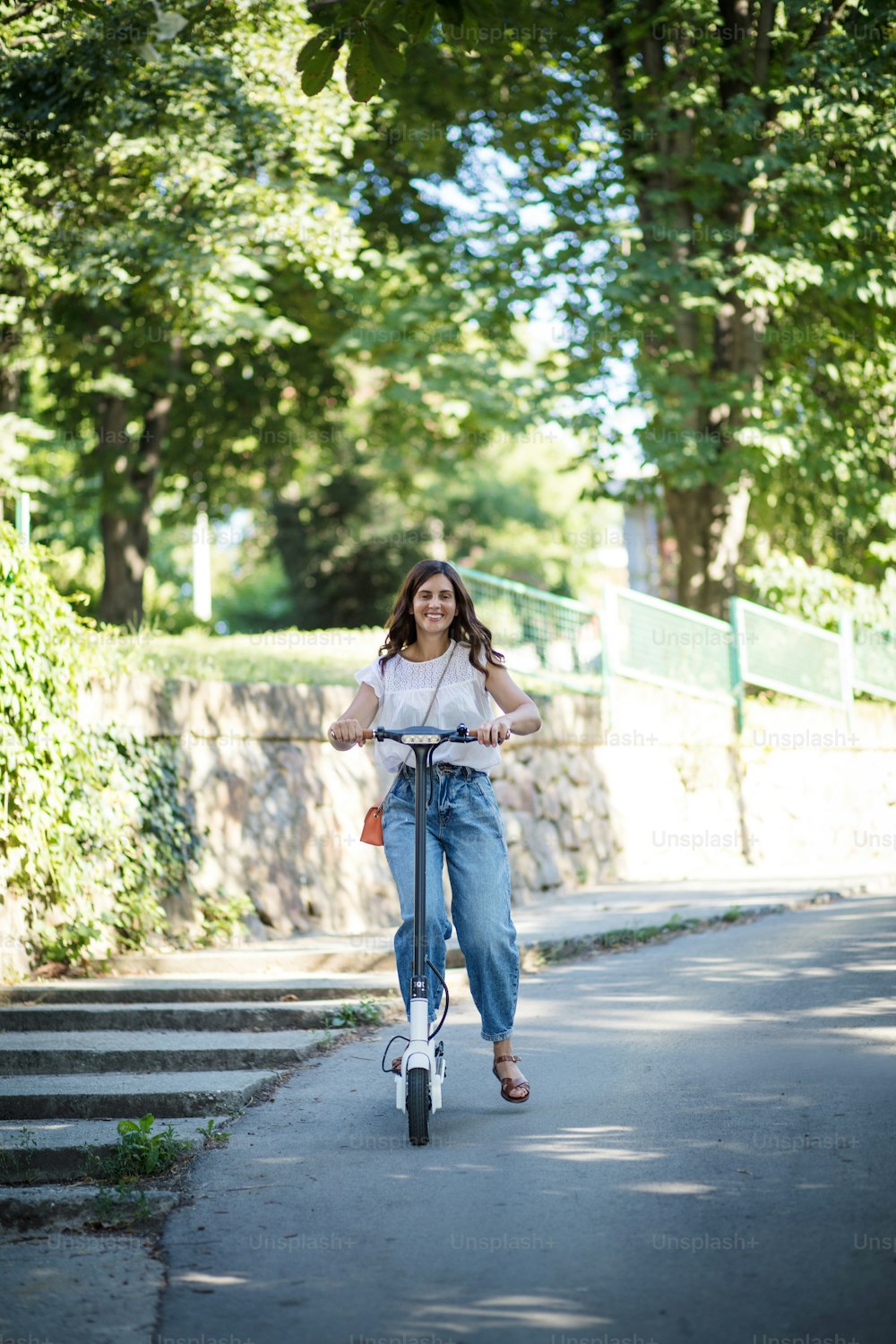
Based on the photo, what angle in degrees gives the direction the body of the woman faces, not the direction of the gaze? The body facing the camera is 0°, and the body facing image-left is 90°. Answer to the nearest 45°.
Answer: approximately 0°

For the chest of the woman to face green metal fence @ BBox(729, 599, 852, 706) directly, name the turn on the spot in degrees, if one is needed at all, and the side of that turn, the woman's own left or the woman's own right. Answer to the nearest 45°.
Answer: approximately 180°

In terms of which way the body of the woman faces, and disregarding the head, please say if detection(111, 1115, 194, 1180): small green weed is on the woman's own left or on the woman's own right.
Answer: on the woman's own right

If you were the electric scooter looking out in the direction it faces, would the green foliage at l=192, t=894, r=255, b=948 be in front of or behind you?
behind

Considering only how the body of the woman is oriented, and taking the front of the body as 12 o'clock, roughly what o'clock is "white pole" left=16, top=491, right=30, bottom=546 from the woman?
The white pole is roughly at 5 o'clock from the woman.

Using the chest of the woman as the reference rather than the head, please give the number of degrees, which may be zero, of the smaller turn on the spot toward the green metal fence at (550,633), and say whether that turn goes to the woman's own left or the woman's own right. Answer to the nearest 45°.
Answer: approximately 180°

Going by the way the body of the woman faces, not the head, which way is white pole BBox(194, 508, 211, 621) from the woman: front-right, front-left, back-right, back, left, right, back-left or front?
back

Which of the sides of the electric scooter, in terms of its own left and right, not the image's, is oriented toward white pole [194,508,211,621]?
back

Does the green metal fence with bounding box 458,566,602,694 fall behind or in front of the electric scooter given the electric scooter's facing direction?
behind

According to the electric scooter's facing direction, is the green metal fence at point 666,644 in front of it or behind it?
behind
